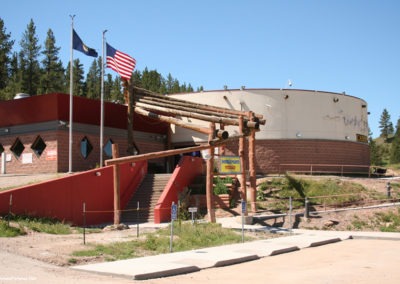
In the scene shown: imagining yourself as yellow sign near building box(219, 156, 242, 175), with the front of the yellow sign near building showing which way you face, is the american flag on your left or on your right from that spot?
on your right

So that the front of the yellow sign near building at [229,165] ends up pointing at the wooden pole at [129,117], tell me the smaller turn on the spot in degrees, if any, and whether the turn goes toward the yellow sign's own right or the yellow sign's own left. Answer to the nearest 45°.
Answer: approximately 135° to the yellow sign's own right

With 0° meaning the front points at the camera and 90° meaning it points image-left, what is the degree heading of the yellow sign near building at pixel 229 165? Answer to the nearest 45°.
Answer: approximately 0°

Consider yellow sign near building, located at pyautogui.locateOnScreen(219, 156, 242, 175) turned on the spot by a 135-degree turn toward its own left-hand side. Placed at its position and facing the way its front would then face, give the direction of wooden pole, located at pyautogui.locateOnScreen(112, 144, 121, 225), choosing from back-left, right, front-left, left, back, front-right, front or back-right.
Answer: back-left

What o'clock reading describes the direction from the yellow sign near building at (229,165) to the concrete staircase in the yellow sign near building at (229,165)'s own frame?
The concrete staircase is roughly at 4 o'clock from the yellow sign near building.

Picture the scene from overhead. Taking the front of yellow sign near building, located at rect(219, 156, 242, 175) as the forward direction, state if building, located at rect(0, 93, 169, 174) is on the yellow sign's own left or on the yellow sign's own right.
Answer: on the yellow sign's own right
